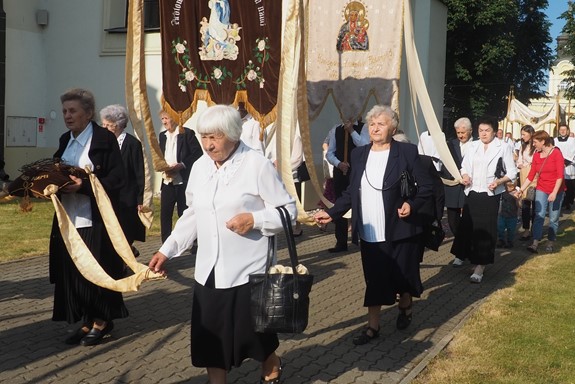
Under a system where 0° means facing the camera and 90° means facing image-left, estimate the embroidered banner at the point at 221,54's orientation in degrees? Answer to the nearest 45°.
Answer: approximately 0°

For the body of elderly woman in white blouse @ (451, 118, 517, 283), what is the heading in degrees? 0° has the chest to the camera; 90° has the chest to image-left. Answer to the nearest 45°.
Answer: approximately 45°

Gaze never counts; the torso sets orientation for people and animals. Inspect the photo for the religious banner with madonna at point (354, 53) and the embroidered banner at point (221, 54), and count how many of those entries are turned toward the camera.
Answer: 2

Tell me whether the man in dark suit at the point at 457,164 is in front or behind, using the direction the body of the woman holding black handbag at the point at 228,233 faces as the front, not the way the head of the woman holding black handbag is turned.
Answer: behind

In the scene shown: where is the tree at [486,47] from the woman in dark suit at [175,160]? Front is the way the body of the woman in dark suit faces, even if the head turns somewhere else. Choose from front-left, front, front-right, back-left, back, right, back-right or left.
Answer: back

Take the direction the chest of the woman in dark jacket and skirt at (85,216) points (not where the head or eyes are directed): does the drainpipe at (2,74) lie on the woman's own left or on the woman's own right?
on the woman's own right

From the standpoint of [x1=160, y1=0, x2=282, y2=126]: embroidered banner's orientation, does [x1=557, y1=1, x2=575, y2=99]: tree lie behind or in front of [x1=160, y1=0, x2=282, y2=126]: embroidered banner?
behind

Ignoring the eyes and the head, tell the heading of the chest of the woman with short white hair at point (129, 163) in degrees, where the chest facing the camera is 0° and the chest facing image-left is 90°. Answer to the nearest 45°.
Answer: approximately 45°
